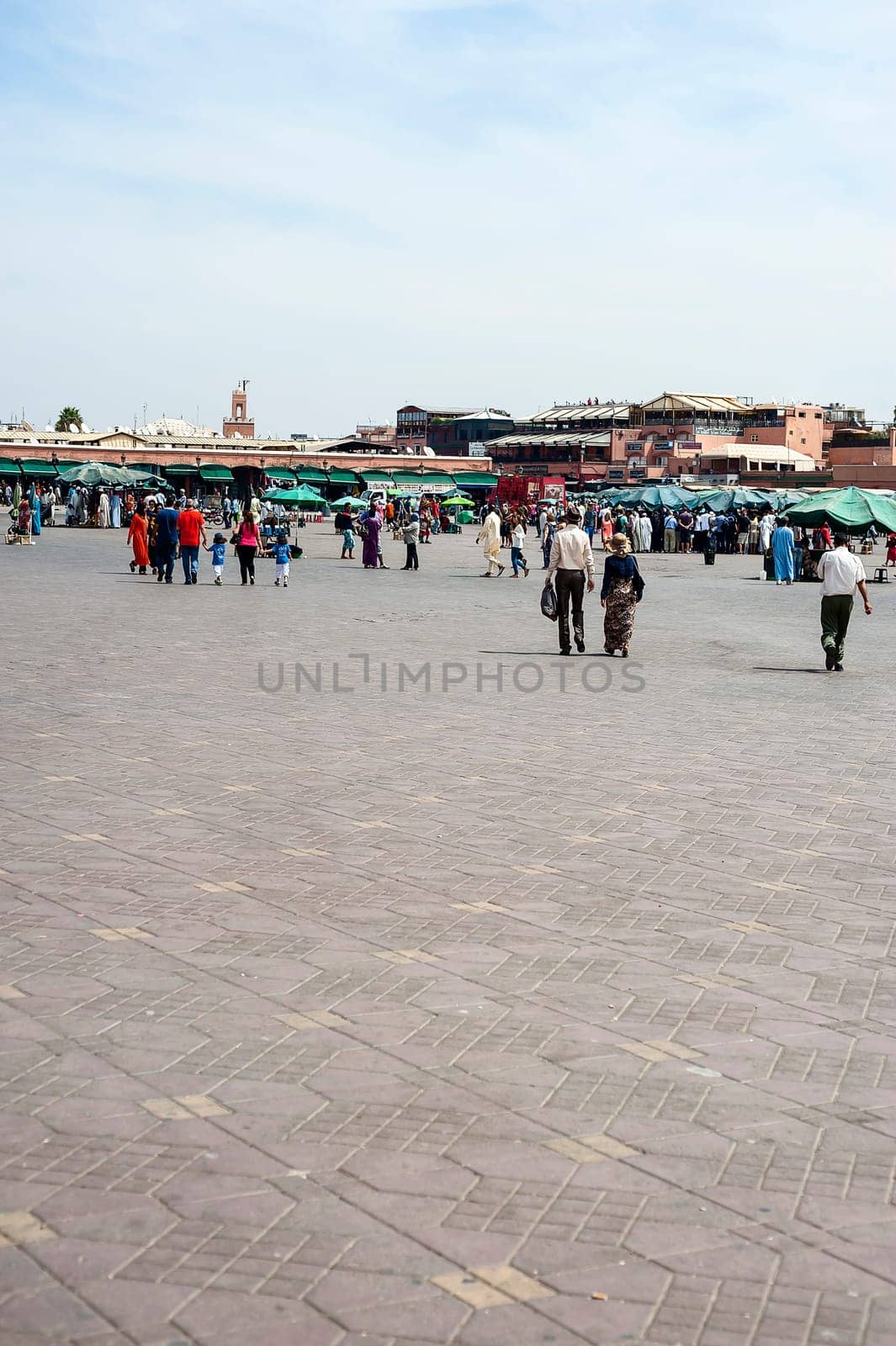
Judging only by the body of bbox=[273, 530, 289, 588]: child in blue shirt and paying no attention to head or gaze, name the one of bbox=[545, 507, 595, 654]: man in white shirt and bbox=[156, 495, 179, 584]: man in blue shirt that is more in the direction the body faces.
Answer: the man in blue shirt

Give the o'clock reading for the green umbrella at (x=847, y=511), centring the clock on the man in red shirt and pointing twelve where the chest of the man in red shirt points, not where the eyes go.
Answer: The green umbrella is roughly at 3 o'clock from the man in red shirt.

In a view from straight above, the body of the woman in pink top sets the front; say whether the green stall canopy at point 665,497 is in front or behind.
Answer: in front

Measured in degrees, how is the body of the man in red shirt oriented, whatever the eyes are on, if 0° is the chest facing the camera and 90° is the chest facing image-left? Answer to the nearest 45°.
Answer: approximately 180°

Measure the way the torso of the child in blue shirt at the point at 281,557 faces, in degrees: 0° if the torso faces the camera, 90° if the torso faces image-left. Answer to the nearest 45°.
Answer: approximately 180°

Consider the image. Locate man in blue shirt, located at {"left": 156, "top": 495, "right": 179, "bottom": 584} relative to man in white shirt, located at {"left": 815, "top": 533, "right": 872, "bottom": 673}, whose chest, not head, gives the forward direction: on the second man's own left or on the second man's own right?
on the second man's own left

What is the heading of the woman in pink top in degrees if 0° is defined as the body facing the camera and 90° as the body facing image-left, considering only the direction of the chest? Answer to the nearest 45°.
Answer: approximately 180°

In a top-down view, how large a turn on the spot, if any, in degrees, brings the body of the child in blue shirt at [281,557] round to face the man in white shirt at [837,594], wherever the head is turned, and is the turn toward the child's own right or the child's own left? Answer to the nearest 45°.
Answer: approximately 135° to the child's own right

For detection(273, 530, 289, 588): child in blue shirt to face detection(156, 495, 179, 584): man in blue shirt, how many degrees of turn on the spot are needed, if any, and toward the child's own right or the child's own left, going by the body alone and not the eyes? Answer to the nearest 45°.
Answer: approximately 90° to the child's own left

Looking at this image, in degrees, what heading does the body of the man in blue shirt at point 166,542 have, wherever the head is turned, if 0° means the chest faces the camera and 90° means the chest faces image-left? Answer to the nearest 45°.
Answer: approximately 180°

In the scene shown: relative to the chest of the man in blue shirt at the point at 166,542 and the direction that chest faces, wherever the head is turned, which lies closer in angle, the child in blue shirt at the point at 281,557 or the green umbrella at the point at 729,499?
the green umbrella

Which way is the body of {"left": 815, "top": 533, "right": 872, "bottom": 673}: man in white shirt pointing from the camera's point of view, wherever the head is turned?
away from the camera

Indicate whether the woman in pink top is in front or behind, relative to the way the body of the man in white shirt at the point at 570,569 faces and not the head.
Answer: in front

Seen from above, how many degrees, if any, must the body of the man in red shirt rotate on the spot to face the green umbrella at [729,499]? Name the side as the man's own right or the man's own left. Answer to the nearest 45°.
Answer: approximately 45° to the man's own right

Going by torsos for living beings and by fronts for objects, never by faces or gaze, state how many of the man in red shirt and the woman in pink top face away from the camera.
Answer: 2
